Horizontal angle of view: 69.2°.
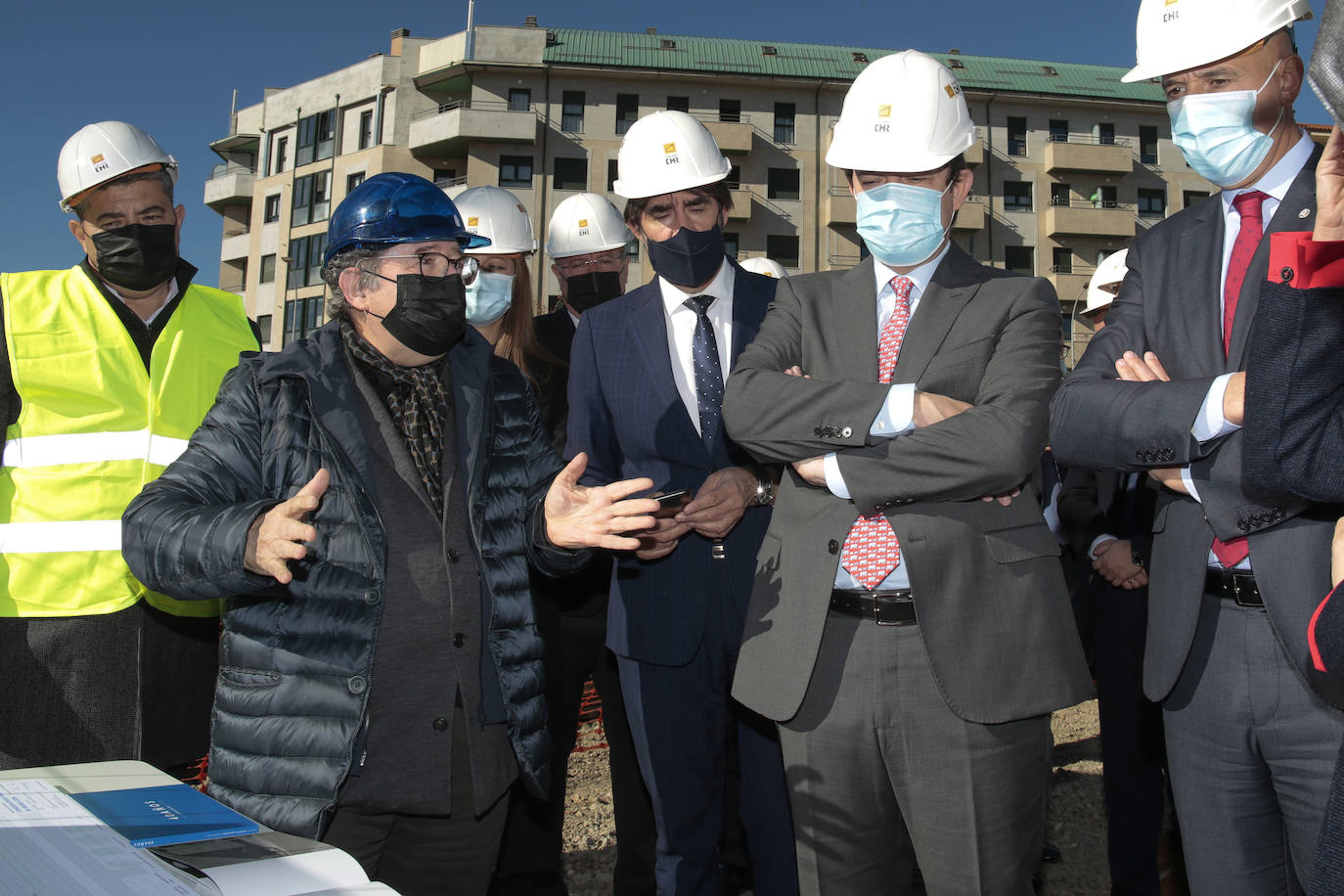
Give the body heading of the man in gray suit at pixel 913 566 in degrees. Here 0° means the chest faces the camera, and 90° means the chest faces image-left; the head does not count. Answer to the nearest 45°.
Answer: approximately 0°

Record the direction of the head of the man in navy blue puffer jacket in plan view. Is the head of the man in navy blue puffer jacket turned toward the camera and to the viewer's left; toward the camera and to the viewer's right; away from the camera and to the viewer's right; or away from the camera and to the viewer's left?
toward the camera and to the viewer's right

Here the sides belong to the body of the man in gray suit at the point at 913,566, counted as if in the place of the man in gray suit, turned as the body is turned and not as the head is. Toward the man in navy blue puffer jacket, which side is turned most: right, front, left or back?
right

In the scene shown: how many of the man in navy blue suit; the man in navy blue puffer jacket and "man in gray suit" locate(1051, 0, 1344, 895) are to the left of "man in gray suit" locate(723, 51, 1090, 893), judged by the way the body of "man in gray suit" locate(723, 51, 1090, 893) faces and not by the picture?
1

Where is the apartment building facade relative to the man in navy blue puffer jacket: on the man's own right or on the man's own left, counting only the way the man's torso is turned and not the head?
on the man's own left

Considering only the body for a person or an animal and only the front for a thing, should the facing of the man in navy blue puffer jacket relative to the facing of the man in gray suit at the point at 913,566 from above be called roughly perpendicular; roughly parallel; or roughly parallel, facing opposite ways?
roughly perpendicular

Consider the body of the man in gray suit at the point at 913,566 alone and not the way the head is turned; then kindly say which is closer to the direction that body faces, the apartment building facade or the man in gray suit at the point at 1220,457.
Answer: the man in gray suit

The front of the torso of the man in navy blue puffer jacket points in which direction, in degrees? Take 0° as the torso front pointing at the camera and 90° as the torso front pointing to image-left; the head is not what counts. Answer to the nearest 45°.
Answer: approximately 315°

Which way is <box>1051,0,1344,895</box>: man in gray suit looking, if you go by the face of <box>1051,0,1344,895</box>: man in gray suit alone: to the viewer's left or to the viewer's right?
to the viewer's left

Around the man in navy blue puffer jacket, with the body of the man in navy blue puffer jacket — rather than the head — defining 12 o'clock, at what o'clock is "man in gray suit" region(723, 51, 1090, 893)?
The man in gray suit is roughly at 11 o'clock from the man in navy blue puffer jacket.

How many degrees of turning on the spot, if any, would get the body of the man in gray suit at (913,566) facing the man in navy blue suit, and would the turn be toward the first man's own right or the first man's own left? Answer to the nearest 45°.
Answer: approximately 135° to the first man's own right

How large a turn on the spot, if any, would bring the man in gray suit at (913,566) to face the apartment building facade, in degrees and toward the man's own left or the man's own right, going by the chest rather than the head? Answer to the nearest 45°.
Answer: approximately 180°
